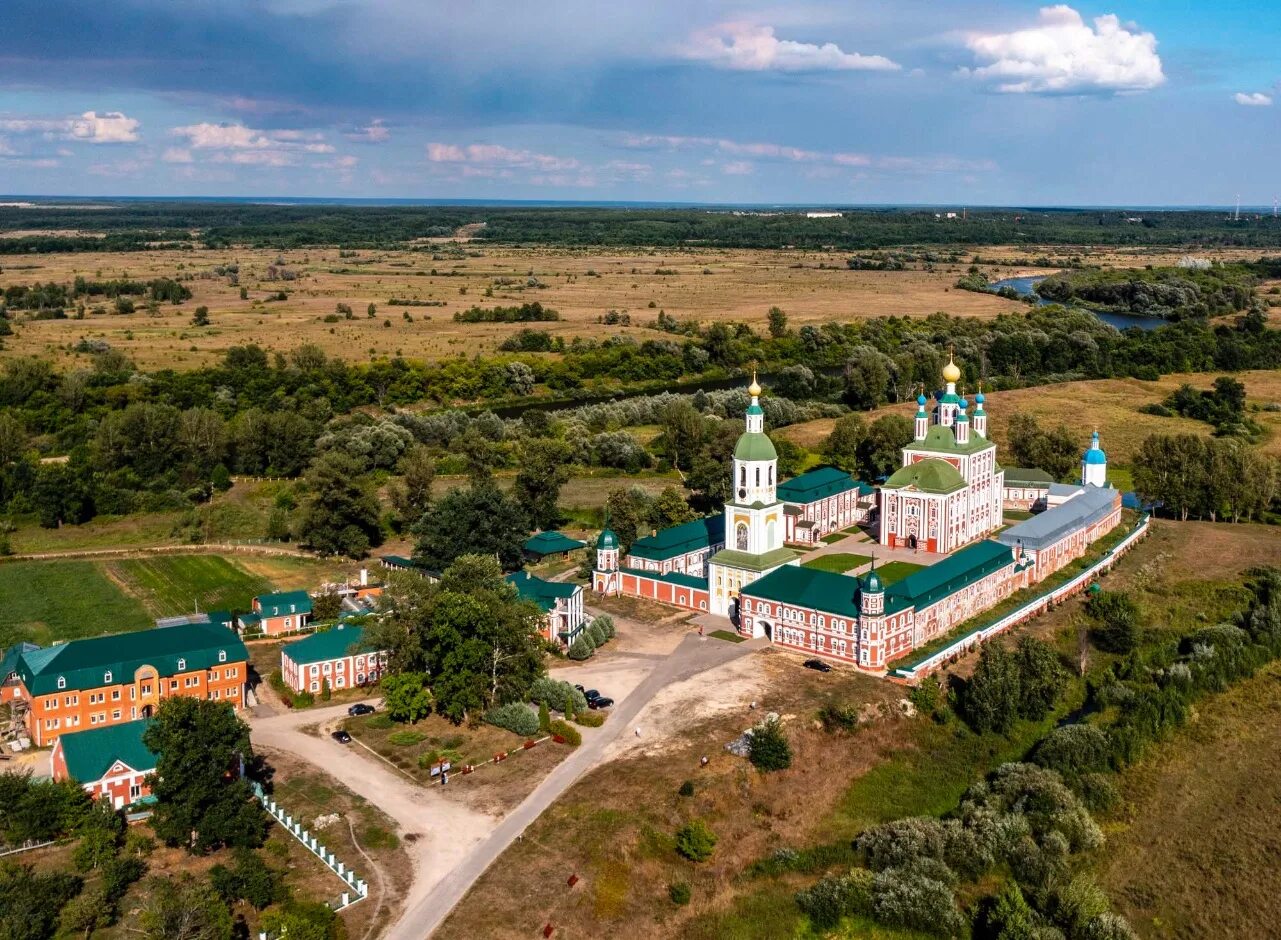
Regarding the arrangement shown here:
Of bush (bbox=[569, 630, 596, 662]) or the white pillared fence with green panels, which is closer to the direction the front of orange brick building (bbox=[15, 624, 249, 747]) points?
the white pillared fence with green panels

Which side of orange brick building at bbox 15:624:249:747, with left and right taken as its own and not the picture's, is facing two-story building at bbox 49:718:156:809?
front

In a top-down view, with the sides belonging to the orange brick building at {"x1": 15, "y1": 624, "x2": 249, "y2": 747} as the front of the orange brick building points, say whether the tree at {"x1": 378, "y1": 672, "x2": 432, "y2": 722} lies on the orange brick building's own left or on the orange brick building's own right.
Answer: on the orange brick building's own left

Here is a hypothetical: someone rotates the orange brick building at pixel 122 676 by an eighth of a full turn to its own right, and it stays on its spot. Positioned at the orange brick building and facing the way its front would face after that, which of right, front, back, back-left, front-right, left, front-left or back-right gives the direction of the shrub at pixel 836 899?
left

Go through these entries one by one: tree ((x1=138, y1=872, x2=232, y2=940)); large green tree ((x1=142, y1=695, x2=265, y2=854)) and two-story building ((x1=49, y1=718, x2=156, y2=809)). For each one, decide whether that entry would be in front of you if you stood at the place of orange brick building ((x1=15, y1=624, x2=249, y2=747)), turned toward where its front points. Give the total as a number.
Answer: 3

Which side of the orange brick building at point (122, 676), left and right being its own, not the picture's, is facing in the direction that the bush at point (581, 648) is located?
left

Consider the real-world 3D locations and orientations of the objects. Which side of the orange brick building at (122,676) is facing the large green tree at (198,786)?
front

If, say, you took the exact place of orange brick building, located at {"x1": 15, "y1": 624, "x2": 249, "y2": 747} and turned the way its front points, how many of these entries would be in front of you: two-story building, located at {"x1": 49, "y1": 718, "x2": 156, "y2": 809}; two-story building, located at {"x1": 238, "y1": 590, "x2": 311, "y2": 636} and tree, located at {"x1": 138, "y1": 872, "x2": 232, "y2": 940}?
2

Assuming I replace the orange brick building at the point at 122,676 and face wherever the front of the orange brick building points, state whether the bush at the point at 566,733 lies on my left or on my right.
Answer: on my left

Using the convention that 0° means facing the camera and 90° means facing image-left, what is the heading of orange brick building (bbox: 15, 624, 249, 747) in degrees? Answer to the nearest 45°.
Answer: approximately 0°

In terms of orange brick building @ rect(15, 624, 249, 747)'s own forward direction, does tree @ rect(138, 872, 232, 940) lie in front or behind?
in front

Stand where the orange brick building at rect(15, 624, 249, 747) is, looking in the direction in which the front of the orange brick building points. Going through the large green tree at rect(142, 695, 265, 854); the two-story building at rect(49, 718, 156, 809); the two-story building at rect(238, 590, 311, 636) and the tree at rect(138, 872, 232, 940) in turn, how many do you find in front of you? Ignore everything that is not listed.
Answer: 3

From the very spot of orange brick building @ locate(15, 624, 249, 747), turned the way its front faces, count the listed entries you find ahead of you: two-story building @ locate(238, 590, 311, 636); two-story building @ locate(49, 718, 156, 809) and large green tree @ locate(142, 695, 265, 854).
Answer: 2

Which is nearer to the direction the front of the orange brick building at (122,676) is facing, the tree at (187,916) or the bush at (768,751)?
the tree

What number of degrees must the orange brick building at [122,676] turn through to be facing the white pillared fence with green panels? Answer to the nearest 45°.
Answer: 0° — it already faces it
